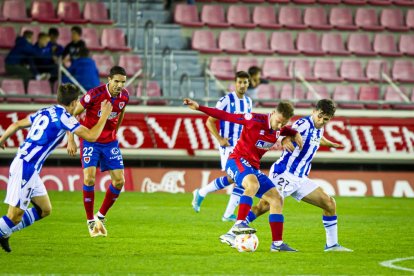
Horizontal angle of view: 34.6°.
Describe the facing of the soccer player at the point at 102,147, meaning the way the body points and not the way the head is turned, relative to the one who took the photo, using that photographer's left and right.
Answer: facing the viewer and to the right of the viewer

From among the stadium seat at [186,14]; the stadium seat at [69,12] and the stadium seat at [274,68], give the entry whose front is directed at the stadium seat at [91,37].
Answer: the stadium seat at [69,12]

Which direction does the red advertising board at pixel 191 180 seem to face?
toward the camera

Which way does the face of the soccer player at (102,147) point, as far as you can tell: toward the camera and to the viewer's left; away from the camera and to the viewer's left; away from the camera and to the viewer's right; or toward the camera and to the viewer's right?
toward the camera and to the viewer's right

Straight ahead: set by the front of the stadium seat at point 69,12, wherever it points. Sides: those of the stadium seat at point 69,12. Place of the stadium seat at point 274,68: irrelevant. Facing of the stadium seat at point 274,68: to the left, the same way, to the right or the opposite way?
the same way

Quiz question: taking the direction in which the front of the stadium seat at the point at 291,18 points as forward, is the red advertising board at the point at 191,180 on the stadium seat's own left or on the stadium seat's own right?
on the stadium seat's own right

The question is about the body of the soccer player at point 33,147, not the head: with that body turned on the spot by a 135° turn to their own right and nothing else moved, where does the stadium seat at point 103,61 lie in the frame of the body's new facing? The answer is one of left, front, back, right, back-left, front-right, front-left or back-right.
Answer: back

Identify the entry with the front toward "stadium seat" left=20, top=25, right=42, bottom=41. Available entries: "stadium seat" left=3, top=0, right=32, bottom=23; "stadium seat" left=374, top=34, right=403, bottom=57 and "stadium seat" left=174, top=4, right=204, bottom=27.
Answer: "stadium seat" left=3, top=0, right=32, bottom=23

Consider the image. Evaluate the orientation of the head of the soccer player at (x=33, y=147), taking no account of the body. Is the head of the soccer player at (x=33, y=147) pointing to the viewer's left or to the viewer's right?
to the viewer's right

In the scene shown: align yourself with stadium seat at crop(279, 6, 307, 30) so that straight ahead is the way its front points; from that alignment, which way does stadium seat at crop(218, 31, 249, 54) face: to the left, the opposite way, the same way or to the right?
the same way

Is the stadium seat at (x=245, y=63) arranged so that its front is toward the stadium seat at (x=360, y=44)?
no

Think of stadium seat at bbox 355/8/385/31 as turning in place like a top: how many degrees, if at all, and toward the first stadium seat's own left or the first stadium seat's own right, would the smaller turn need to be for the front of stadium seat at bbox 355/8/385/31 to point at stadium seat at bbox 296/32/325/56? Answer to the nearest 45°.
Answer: approximately 90° to the first stadium seat's own right

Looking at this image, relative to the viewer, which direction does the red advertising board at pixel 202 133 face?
toward the camera

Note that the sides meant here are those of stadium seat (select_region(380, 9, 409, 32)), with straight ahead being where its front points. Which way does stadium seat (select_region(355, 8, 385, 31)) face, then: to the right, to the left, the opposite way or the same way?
the same way

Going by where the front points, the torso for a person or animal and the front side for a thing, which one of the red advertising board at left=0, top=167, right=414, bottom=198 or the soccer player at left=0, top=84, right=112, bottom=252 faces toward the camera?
the red advertising board

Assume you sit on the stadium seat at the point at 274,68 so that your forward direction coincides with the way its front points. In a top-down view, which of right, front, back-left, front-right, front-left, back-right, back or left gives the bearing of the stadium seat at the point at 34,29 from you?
back-right

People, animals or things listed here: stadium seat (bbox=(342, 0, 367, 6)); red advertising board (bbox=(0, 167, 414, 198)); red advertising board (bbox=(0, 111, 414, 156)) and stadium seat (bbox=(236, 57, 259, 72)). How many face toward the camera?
4

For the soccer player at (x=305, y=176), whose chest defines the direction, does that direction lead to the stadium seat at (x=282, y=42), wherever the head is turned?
no
